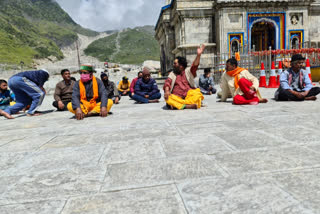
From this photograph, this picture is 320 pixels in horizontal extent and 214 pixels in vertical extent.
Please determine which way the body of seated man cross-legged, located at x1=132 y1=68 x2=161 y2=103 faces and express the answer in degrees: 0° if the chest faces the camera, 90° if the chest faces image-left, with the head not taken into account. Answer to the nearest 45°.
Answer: approximately 0°

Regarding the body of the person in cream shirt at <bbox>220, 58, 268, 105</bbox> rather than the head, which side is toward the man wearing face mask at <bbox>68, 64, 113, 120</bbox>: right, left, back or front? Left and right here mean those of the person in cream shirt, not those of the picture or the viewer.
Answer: right

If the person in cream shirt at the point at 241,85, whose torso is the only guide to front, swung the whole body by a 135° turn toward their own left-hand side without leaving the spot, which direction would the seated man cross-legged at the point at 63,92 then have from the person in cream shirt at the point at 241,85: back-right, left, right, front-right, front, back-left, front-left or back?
left

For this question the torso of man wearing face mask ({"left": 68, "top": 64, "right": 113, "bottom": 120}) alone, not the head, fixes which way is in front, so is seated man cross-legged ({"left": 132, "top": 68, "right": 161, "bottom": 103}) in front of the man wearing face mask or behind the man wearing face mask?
behind

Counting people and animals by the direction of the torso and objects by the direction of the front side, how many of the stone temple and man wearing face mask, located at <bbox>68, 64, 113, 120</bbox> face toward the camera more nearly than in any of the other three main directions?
2

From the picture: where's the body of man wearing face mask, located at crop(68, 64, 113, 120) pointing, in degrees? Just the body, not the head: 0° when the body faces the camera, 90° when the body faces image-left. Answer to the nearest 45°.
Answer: approximately 0°

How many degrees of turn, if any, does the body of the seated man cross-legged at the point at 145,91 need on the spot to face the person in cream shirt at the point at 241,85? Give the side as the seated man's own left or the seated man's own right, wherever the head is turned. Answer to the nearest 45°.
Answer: approximately 45° to the seated man's own left
